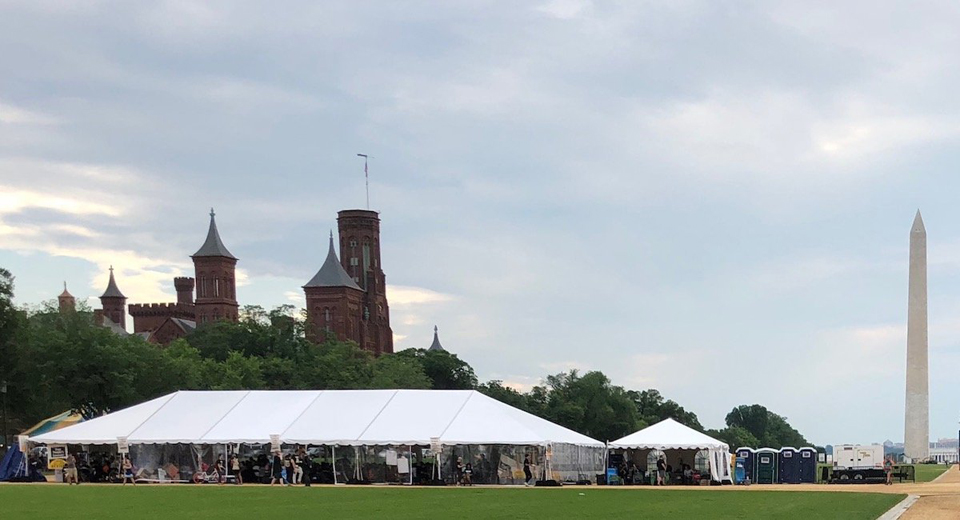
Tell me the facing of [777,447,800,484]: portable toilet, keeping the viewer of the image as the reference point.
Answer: facing the viewer

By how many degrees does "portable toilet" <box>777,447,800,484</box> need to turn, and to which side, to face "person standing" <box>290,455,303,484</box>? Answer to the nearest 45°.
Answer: approximately 45° to its right

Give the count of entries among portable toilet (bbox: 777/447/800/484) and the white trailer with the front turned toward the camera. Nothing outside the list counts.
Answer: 1

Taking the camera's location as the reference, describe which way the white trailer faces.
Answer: facing to the right of the viewer

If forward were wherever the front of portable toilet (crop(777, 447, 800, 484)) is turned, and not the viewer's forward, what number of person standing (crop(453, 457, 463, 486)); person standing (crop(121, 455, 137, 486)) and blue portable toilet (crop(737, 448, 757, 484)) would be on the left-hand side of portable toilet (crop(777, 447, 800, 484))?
0

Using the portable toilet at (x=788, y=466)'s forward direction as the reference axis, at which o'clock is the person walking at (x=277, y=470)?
The person walking is roughly at 2 o'clock from the portable toilet.

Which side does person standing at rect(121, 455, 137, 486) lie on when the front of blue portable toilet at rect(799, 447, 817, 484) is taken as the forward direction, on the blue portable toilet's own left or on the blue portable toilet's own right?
on the blue portable toilet's own right

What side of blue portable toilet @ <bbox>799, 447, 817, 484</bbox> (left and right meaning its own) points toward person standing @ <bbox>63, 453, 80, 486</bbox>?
right

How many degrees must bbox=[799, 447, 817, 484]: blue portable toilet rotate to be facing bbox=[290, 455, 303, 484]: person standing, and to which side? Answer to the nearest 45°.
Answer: approximately 45° to its right

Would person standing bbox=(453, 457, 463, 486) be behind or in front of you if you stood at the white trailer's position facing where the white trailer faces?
behind

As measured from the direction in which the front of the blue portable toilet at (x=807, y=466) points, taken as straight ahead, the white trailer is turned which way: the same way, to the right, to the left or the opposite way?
to the left

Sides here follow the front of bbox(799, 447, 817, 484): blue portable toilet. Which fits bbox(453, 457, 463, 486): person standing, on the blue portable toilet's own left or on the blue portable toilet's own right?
on the blue portable toilet's own right
